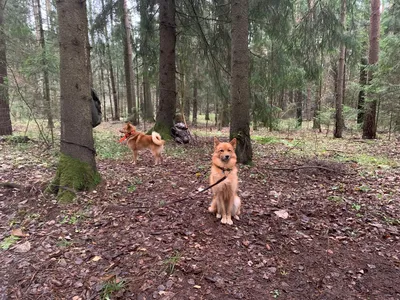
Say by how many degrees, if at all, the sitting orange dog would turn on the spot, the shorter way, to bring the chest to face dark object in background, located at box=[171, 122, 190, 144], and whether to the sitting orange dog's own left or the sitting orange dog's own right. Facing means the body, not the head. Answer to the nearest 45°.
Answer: approximately 180°

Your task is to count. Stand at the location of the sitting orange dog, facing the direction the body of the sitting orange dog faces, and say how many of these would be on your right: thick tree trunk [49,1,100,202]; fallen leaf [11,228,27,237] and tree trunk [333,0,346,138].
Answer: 2

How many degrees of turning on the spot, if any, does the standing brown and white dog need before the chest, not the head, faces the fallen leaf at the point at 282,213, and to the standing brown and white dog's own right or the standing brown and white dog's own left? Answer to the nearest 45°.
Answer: approximately 135° to the standing brown and white dog's own left

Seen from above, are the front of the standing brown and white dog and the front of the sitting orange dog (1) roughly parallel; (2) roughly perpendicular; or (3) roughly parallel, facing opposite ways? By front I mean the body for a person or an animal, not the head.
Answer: roughly perpendicular

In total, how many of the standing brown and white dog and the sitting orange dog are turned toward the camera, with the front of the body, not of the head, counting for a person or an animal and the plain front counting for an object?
1

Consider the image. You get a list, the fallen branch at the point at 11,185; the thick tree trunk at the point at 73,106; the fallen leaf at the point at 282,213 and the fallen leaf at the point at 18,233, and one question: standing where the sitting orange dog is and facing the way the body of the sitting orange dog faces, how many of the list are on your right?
3

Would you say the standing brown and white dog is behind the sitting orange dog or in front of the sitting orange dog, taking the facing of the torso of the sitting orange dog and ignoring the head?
behind

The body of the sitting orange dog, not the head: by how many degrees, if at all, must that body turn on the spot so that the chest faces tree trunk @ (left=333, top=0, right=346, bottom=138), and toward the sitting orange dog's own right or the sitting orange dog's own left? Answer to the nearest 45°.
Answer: approximately 135° to the sitting orange dog's own left

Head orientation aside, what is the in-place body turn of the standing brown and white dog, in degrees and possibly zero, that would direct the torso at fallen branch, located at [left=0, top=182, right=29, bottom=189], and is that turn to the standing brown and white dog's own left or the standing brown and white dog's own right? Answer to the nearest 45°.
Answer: approximately 45° to the standing brown and white dog's own left

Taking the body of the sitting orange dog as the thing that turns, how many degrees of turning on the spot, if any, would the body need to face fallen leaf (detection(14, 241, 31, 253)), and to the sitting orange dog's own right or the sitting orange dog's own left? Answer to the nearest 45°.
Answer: approximately 90° to the sitting orange dog's own right

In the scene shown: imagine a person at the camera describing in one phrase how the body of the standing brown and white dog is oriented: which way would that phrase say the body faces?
to the viewer's left

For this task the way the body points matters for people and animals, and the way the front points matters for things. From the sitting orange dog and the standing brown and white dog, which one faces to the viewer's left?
the standing brown and white dog
